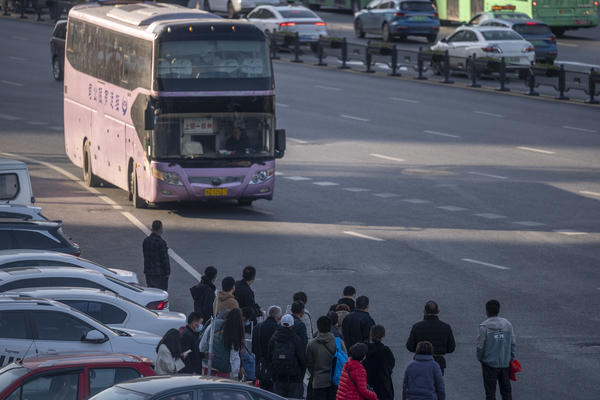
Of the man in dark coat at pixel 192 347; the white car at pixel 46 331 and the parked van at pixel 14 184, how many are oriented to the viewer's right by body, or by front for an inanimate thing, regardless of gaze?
2

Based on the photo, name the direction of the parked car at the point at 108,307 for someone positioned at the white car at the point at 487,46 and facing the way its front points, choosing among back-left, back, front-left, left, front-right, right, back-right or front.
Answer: back-left

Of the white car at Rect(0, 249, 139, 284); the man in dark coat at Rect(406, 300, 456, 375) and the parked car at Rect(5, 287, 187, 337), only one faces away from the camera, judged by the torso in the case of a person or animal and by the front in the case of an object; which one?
the man in dark coat

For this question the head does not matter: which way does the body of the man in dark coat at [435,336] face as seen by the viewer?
away from the camera

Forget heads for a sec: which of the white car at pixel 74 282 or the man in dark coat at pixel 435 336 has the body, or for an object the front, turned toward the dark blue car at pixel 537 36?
the man in dark coat

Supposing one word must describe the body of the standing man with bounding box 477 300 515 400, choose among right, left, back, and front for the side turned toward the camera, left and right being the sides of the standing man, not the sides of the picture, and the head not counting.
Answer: back

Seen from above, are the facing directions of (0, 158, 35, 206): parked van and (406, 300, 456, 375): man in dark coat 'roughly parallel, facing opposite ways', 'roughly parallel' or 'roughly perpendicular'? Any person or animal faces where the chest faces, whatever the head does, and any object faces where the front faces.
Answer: roughly perpendicular

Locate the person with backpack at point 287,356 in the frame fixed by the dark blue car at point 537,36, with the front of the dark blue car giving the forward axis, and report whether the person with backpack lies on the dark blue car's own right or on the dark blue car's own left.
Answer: on the dark blue car's own left
